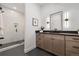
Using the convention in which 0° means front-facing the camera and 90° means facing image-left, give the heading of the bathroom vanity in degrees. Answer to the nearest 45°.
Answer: approximately 45°
